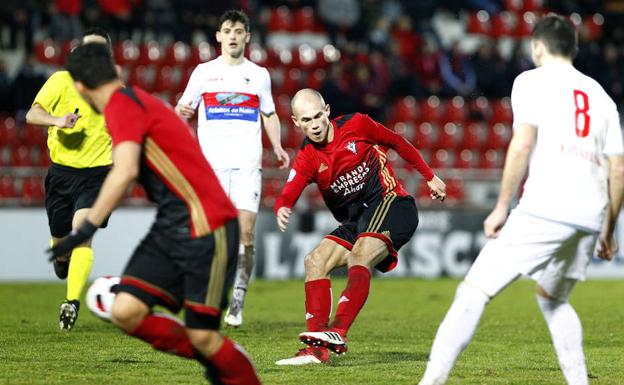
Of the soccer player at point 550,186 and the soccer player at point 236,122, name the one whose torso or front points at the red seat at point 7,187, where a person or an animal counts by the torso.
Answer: the soccer player at point 550,186

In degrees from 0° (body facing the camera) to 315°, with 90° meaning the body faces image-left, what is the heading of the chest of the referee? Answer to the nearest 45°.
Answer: approximately 0°

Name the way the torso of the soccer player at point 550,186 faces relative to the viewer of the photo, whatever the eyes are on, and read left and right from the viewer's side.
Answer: facing away from the viewer and to the left of the viewer

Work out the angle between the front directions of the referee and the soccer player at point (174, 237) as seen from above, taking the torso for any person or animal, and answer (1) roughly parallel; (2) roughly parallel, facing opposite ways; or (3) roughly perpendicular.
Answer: roughly perpendicular

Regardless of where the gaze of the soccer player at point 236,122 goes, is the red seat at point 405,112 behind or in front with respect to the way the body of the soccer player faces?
behind
